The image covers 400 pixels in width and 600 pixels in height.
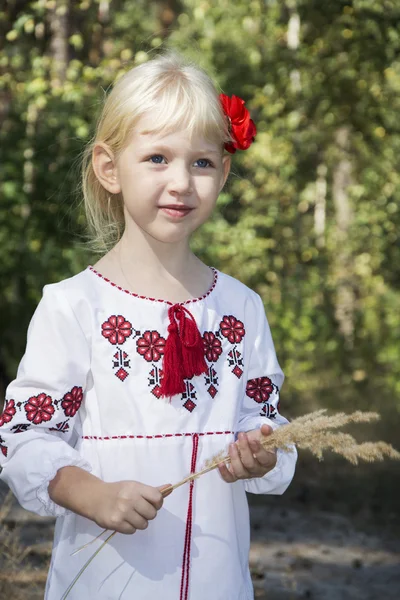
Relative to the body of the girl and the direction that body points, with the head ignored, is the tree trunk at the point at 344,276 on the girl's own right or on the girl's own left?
on the girl's own left

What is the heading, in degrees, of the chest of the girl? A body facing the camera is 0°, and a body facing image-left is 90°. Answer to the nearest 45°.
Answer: approximately 315°
